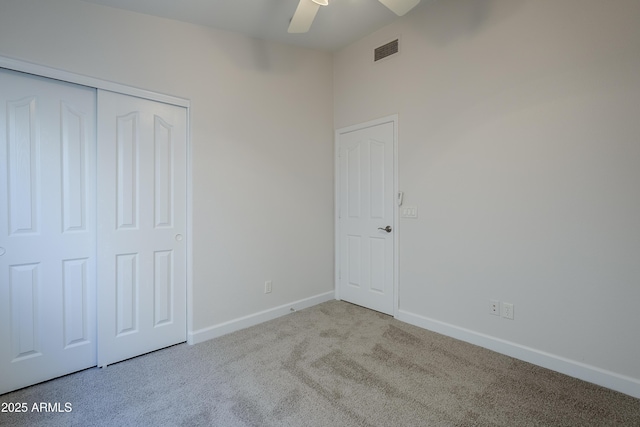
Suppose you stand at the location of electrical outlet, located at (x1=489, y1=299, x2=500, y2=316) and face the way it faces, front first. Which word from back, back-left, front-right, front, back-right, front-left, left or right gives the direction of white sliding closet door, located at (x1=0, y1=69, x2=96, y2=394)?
front-right

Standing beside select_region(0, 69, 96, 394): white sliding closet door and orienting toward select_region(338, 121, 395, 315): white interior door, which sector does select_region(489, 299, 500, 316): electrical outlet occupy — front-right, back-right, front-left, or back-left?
front-right

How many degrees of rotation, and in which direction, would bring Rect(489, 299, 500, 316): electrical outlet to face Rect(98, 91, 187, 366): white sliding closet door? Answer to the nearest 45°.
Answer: approximately 45° to its right

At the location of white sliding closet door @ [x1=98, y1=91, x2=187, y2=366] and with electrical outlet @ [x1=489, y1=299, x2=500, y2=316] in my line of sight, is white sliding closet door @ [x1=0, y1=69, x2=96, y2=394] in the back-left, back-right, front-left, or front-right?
back-right

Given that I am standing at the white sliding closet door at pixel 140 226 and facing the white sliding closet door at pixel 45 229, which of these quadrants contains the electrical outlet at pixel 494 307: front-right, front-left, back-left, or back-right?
back-left

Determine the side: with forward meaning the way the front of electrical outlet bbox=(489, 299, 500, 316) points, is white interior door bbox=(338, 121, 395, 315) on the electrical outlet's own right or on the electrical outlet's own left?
on the electrical outlet's own right

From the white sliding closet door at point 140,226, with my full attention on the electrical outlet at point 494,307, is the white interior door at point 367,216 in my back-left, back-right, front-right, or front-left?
front-left

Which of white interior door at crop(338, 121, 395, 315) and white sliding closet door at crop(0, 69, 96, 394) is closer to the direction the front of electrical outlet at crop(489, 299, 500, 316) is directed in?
the white sliding closet door
